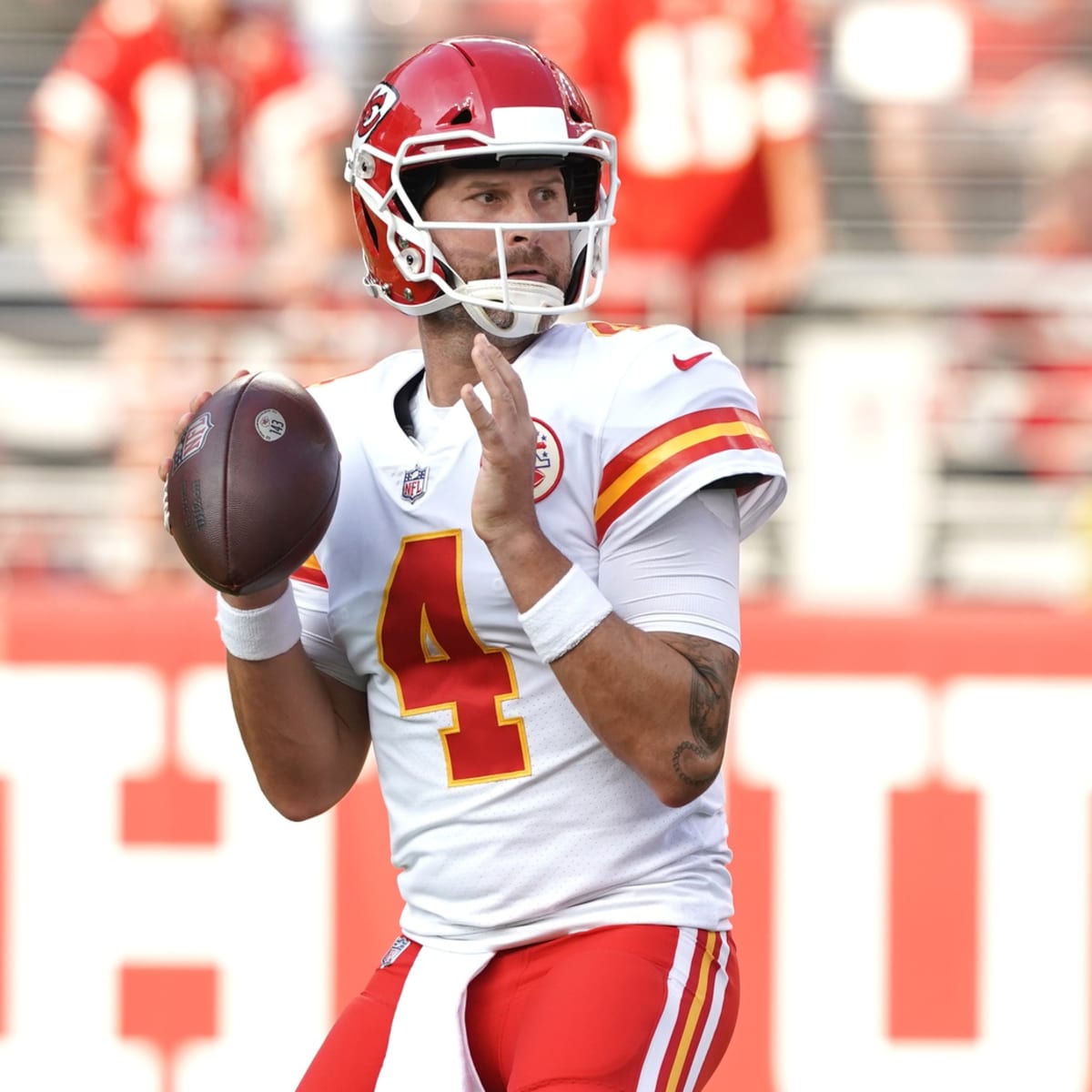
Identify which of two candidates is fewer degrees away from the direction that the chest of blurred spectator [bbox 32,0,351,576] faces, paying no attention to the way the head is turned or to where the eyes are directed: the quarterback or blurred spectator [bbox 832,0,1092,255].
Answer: the quarterback

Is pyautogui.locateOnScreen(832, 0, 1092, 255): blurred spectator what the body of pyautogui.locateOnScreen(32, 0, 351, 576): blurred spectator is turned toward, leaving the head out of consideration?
no

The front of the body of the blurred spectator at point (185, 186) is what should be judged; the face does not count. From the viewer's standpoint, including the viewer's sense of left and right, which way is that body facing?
facing the viewer

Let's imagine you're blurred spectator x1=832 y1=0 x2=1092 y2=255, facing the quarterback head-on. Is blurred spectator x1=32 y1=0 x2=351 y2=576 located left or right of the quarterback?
right

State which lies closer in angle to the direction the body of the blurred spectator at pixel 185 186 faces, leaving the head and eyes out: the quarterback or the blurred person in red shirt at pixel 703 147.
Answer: the quarterback

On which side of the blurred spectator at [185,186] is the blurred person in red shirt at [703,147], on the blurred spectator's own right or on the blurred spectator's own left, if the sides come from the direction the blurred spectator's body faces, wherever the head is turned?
on the blurred spectator's own left

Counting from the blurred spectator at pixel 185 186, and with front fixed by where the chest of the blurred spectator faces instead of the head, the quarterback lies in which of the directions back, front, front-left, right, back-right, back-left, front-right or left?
front

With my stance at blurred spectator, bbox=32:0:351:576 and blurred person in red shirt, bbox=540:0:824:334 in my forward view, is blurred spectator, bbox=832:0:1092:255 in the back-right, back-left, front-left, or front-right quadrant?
front-left

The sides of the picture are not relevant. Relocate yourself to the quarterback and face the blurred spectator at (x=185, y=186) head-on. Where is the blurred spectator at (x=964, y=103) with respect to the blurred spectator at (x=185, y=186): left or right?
right
